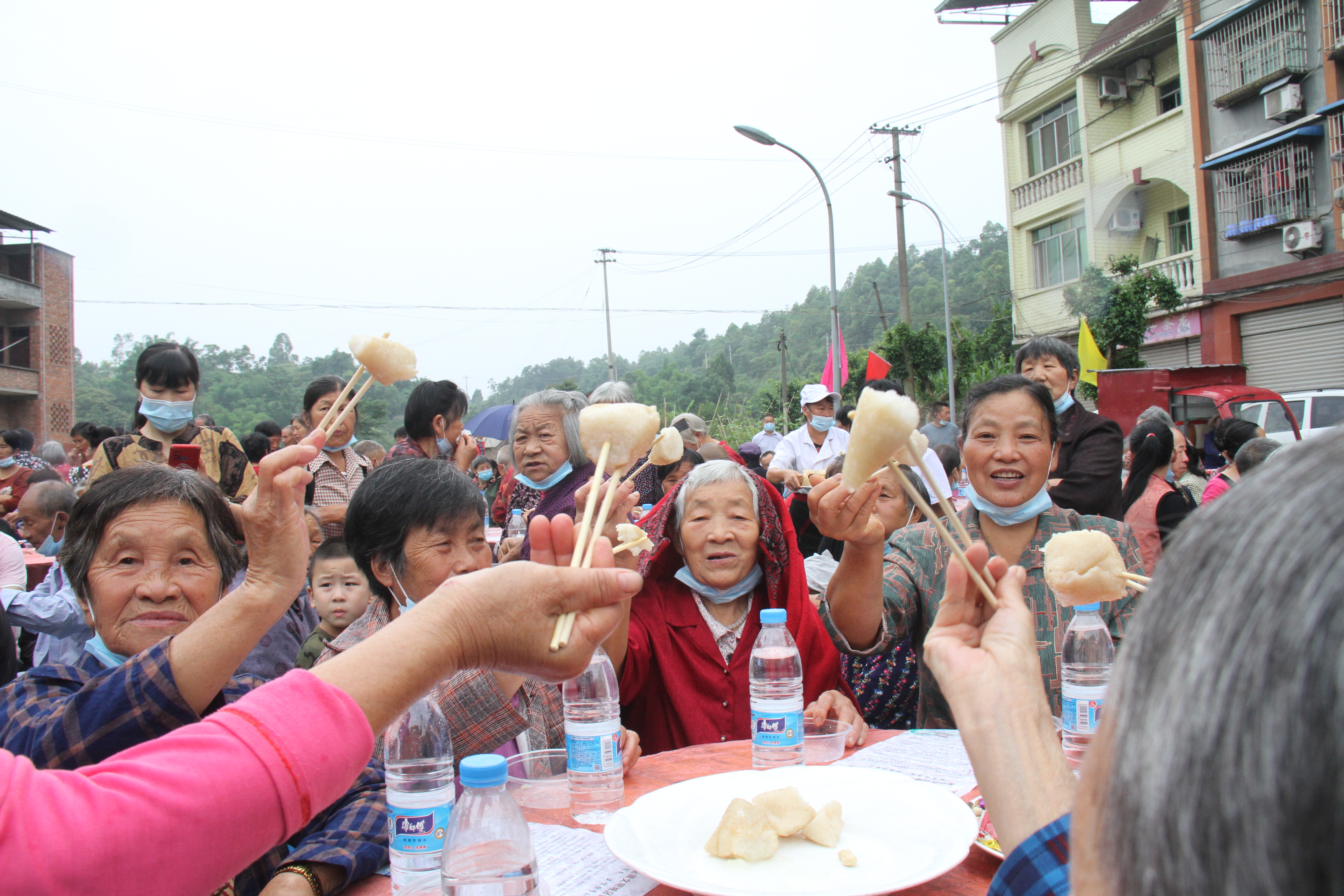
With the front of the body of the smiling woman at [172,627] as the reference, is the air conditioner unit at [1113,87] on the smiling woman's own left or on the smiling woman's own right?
on the smiling woman's own left

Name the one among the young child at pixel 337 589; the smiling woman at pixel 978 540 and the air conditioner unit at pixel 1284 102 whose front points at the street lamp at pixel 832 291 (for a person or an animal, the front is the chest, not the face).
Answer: the air conditioner unit

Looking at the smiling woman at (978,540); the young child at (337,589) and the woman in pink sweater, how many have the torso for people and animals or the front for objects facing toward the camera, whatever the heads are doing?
2

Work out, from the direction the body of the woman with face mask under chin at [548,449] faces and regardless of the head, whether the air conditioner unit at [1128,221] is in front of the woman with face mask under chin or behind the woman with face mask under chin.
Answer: behind

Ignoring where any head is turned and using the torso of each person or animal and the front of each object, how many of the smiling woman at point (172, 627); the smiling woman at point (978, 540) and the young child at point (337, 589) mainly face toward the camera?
3

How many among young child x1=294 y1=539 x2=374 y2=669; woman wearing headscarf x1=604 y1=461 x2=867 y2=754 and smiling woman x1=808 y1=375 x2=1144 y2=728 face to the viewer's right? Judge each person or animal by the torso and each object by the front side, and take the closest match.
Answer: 0

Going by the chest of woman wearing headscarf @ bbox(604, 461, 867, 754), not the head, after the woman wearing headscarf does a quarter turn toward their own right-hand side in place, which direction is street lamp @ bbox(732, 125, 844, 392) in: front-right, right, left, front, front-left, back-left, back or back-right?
right

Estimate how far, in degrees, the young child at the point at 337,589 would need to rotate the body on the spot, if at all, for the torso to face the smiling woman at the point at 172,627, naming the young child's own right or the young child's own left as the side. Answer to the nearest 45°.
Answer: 0° — they already face them

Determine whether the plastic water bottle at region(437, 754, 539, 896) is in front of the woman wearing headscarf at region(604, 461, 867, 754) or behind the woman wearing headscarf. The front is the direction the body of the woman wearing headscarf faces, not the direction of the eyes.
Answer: in front

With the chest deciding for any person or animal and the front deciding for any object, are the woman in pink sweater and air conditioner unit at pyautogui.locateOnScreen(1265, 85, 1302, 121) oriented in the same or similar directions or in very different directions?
very different directions

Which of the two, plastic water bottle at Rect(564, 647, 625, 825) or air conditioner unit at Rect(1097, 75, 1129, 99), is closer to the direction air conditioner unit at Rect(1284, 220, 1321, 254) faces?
the plastic water bottle

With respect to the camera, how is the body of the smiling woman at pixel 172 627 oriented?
toward the camera
